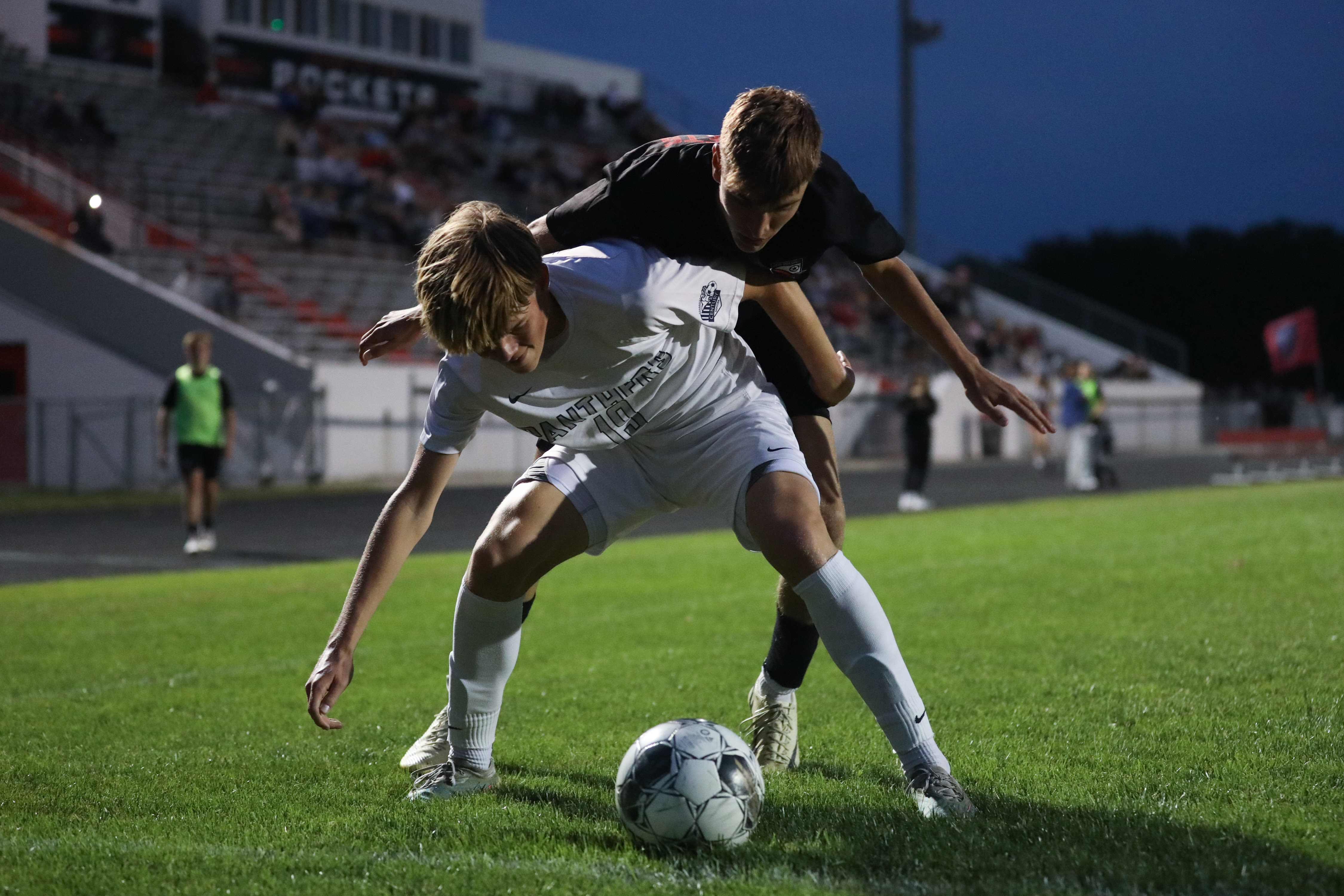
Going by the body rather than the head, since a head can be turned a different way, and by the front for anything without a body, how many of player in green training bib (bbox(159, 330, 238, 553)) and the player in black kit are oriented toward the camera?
2

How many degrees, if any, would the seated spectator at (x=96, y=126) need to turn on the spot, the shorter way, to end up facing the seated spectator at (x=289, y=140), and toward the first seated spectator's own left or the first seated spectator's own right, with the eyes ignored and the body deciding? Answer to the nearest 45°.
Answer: approximately 90° to the first seated spectator's own left

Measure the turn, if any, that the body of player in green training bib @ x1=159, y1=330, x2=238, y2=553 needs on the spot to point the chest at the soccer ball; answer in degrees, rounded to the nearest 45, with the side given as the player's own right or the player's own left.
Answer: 0° — they already face it

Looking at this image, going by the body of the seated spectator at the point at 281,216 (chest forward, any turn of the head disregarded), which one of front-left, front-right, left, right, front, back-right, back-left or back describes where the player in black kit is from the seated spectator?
front-right

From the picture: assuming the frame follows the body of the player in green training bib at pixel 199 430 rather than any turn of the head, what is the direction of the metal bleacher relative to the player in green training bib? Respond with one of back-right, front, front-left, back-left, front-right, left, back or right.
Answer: back

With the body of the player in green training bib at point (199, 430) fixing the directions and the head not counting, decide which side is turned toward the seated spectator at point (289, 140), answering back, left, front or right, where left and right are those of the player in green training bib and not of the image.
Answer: back

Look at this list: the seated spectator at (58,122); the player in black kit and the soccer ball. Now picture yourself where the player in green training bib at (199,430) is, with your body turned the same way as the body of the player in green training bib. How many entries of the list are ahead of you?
2

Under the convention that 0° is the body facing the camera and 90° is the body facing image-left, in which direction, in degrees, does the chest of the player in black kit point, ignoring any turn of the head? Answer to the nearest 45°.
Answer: approximately 0°

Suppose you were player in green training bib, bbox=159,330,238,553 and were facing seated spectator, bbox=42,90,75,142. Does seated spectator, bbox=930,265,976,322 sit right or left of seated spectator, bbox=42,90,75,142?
right

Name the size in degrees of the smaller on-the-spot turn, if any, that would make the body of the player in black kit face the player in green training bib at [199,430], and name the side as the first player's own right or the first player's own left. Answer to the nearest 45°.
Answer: approximately 135° to the first player's own right
